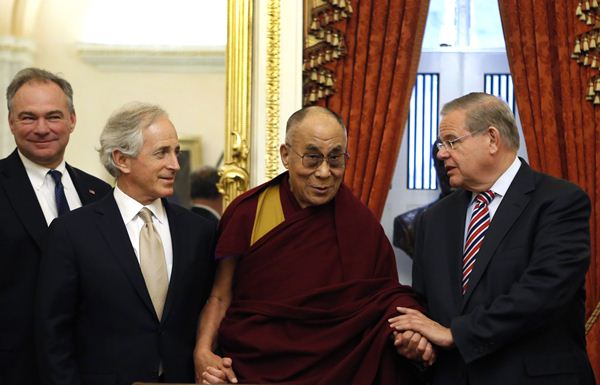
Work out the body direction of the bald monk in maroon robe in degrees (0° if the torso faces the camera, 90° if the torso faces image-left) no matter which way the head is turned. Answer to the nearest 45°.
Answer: approximately 0°

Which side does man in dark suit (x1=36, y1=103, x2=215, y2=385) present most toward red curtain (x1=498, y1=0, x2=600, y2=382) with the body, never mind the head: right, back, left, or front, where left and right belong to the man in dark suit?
left

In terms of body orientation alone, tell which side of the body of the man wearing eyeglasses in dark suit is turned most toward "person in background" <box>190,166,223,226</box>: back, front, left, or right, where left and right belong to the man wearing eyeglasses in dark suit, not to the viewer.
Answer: right

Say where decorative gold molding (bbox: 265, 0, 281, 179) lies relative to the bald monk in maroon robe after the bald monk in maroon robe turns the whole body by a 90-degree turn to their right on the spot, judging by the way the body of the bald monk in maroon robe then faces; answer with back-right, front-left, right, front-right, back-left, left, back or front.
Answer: right

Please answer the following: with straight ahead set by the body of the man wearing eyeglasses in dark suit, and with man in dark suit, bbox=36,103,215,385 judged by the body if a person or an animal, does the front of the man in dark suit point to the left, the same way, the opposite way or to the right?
to the left

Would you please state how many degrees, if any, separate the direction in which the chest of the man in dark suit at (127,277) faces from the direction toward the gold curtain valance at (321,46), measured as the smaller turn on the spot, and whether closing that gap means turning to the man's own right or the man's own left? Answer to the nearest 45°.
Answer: approximately 90° to the man's own left

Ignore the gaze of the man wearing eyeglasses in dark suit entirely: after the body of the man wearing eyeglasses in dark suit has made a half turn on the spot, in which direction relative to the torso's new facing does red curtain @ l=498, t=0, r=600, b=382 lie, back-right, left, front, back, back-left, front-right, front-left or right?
front-left

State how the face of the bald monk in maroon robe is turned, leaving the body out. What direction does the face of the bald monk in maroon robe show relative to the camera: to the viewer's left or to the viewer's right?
to the viewer's right
